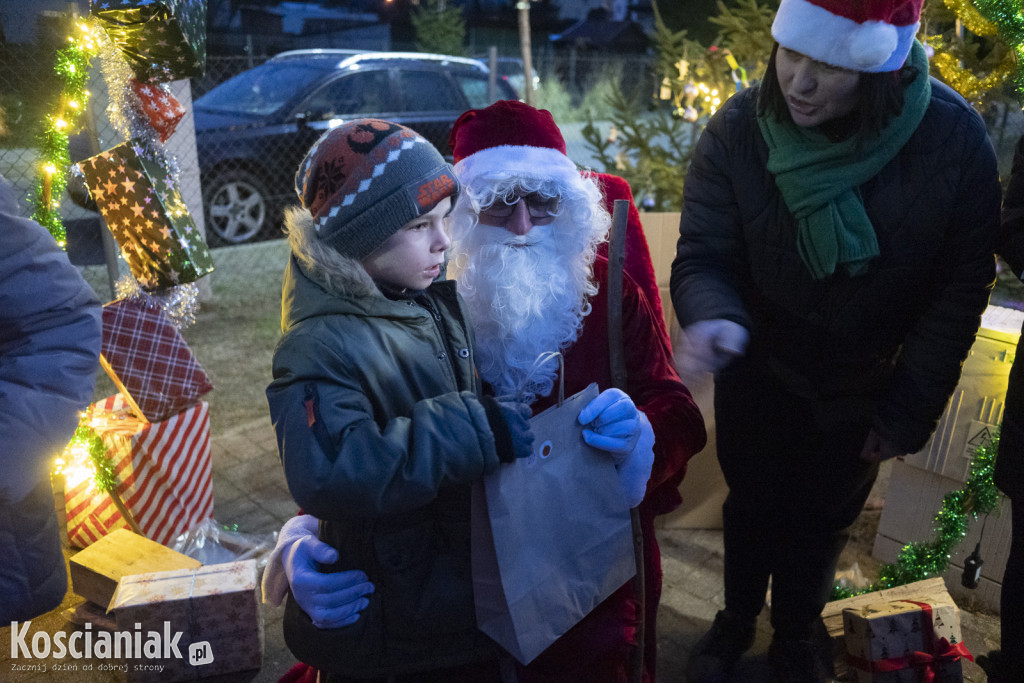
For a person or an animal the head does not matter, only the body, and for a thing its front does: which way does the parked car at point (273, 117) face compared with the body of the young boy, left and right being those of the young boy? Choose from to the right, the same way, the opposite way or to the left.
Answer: to the right

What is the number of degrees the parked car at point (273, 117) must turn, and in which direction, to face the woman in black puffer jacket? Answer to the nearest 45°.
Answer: approximately 45° to its left

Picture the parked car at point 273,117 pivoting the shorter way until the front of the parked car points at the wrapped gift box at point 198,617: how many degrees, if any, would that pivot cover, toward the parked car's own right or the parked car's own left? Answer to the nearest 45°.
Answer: approximately 45° to the parked car's own left

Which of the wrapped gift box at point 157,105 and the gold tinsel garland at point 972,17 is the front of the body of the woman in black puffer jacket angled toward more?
the wrapped gift box

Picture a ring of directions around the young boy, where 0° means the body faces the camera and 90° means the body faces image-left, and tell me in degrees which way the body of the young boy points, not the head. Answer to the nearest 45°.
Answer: approximately 315°

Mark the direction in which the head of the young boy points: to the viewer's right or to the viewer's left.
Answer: to the viewer's right
